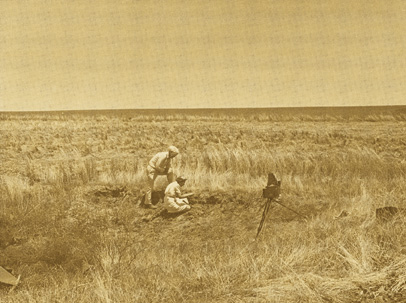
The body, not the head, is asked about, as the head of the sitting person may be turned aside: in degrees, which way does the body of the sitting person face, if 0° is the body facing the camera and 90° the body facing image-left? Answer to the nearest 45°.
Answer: approximately 270°

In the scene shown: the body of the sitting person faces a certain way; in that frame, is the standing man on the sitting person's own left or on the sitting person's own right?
on the sitting person's own left
